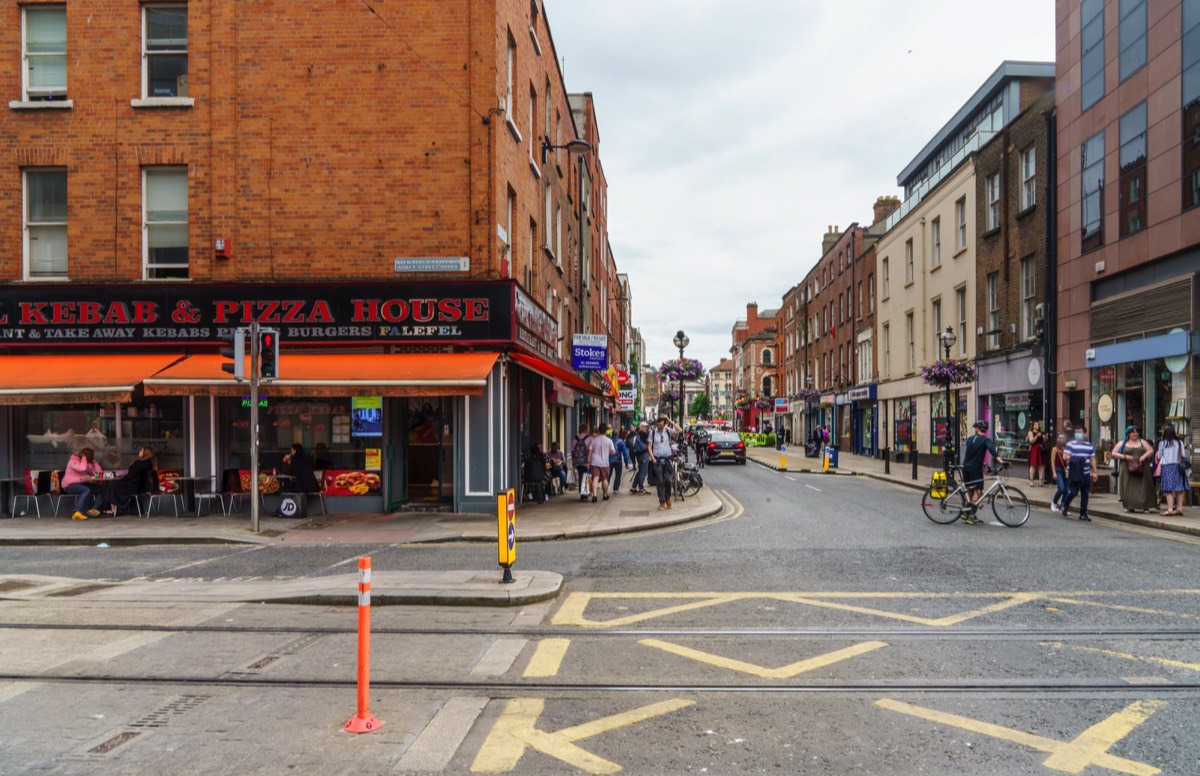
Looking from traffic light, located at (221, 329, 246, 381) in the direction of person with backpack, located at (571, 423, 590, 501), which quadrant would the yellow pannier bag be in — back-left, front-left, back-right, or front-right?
front-right

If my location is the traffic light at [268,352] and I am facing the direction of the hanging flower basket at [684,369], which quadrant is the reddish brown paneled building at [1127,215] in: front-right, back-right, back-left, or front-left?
front-right

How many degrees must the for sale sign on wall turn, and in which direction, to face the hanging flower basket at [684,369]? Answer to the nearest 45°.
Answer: approximately 180°

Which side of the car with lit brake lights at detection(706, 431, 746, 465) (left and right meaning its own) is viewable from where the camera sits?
back

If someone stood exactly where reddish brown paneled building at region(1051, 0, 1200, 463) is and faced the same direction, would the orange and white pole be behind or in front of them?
in front

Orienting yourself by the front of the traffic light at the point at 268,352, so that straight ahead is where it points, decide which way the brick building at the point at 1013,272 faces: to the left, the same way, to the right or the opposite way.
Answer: to the right

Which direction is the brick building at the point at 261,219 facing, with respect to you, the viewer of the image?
facing the viewer

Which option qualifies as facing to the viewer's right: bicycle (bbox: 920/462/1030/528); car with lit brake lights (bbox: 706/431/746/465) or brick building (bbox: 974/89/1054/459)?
the bicycle

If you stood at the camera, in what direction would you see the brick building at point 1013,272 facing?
facing the viewer and to the left of the viewer

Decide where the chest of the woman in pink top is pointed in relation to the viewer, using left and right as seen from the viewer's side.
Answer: facing to the right of the viewer

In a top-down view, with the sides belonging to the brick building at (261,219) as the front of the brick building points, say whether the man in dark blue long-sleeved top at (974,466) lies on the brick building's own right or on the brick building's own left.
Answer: on the brick building's own left

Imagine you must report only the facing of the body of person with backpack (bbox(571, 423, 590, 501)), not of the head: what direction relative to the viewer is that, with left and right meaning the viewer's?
facing away from the viewer

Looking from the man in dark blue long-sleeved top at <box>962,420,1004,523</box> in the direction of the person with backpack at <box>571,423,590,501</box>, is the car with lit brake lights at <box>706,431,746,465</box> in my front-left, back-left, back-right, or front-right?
front-right

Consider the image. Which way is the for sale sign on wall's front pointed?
toward the camera

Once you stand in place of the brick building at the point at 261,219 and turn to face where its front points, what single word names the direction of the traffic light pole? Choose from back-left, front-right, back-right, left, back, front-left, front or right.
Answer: front
